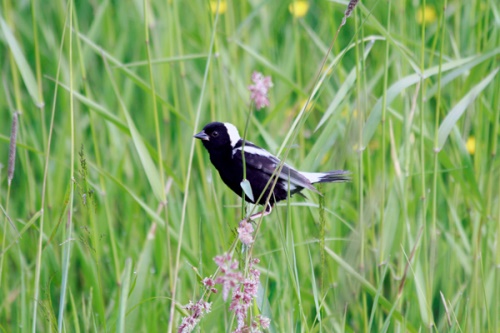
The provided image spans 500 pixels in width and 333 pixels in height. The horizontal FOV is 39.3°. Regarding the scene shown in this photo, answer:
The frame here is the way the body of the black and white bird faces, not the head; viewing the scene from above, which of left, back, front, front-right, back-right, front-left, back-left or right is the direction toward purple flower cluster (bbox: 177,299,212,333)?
left

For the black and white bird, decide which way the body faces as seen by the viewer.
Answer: to the viewer's left
